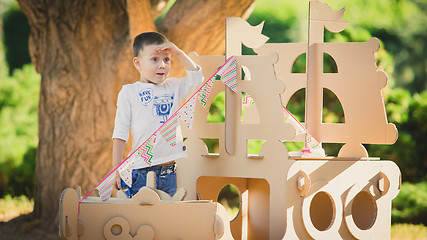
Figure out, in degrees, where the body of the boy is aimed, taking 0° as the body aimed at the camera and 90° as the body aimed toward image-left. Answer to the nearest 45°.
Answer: approximately 315°

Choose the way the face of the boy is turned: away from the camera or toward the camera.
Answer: toward the camera

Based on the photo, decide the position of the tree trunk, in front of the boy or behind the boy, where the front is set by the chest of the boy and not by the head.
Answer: behind
